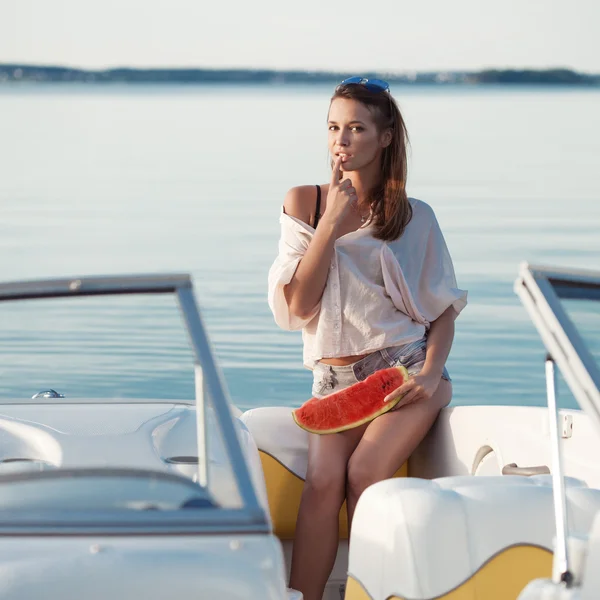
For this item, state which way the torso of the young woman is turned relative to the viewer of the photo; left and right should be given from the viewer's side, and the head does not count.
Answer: facing the viewer and to the left of the viewer
